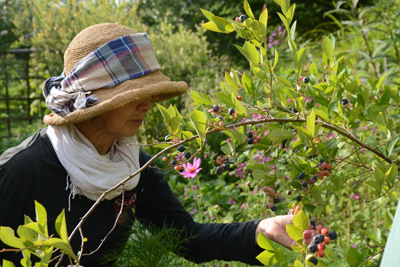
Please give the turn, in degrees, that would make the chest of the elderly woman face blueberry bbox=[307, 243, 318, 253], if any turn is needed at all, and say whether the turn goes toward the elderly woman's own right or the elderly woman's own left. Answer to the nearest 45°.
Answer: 0° — they already face it

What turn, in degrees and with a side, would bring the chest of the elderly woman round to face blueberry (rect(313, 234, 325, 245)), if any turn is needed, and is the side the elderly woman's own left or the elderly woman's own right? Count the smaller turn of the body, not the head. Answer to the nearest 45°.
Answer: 0° — they already face it

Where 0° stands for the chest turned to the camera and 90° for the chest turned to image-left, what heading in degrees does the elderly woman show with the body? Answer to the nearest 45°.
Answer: approximately 315°
